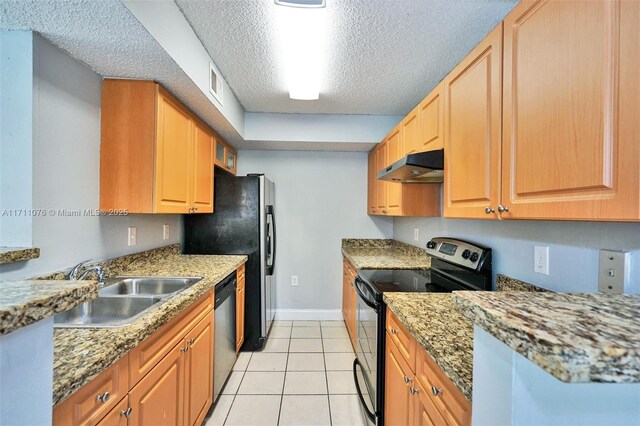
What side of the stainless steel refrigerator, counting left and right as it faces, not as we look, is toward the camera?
right

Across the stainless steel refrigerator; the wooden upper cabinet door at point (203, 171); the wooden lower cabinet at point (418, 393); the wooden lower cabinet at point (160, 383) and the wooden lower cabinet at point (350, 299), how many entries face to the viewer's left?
2

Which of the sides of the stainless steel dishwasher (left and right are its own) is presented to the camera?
right

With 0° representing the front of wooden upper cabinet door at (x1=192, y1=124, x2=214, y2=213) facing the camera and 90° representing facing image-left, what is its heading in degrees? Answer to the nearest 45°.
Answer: approximately 270°

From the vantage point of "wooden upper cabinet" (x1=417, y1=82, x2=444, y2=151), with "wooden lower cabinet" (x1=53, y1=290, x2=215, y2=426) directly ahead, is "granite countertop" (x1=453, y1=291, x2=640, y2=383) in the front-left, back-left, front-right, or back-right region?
front-left

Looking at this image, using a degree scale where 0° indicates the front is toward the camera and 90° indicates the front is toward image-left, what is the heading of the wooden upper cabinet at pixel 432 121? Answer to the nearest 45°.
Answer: approximately 45°

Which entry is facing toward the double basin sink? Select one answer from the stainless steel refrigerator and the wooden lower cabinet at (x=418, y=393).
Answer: the wooden lower cabinet

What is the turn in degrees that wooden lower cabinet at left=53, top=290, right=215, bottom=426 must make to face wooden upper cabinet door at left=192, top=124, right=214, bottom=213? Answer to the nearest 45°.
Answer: approximately 135° to its left

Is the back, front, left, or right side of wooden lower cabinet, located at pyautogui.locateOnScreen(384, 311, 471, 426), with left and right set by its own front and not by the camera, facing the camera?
left

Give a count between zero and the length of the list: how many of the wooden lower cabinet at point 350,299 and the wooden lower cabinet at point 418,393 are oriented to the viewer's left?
2

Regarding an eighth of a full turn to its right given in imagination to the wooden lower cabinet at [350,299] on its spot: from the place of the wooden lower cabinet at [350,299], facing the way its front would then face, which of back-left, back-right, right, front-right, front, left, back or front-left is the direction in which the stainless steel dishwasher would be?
left

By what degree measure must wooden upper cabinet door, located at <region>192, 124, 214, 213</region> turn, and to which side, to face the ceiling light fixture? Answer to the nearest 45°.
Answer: approximately 45° to its right

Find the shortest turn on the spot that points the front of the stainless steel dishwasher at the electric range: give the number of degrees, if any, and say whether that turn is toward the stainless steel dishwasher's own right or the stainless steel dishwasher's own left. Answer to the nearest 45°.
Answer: approximately 45° to the stainless steel dishwasher's own right

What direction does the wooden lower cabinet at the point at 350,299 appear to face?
to the viewer's left

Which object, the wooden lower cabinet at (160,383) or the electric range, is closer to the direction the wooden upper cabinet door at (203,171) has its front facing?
the electric range

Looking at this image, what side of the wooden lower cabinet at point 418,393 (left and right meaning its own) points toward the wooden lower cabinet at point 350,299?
right
